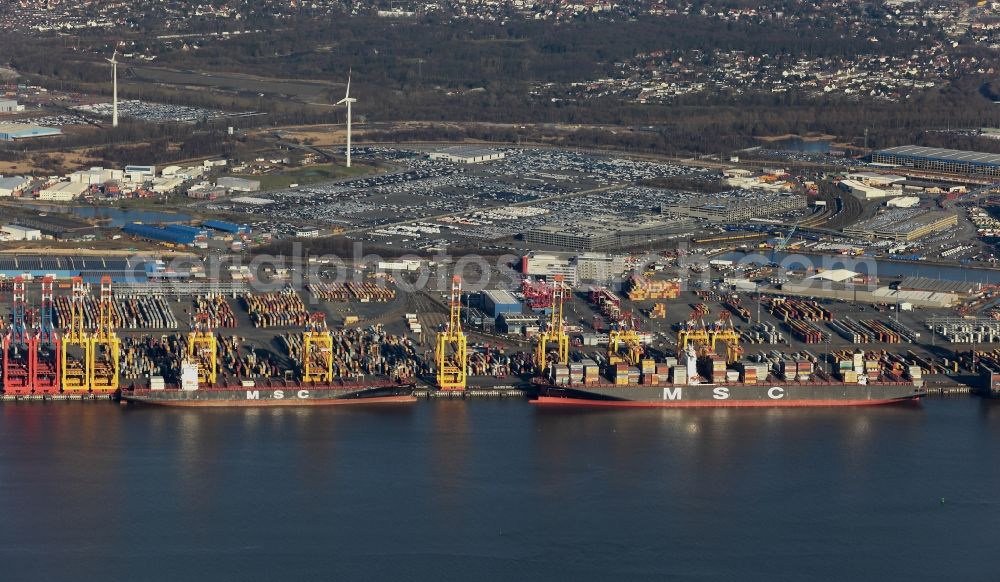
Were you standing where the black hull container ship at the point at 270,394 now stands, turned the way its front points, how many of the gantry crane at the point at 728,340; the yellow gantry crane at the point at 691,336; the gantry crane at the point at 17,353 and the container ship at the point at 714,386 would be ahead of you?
3

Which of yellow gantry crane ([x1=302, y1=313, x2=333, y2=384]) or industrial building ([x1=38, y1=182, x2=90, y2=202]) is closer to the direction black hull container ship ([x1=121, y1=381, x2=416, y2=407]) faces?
the yellow gantry crane

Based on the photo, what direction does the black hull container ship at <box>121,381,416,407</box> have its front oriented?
to the viewer's right
